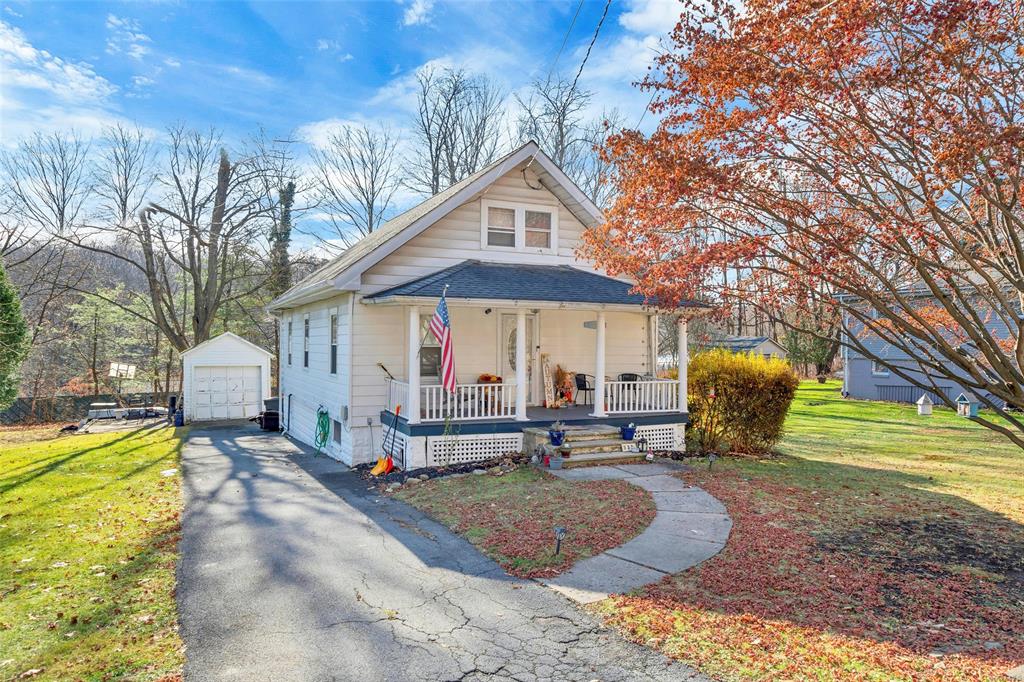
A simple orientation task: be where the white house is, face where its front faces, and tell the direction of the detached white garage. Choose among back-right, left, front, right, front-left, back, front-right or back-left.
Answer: back

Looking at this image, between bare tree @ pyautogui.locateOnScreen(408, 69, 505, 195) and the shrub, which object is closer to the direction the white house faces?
the shrub

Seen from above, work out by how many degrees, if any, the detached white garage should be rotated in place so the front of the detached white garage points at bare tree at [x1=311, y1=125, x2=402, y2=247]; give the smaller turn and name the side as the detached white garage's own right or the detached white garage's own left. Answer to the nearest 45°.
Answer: approximately 135° to the detached white garage's own left

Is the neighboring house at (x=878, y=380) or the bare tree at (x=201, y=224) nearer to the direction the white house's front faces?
the neighboring house

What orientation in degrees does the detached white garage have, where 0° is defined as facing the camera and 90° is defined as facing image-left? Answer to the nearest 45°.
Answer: approximately 0°

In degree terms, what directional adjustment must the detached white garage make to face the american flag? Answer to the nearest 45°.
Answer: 0° — it already faces it

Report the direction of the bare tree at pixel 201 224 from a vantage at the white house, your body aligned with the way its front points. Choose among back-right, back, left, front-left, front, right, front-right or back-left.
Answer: back
